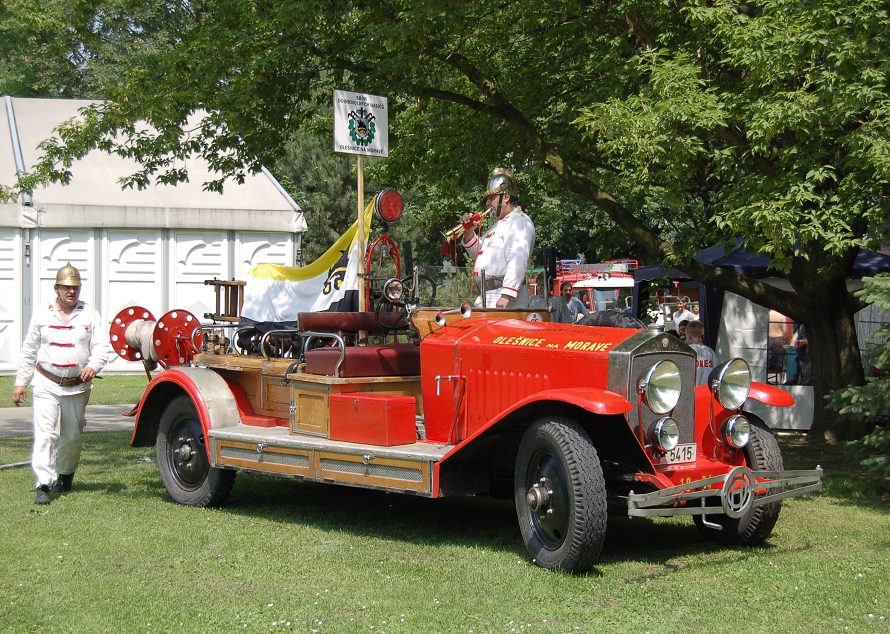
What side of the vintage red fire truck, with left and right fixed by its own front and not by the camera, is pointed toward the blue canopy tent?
left

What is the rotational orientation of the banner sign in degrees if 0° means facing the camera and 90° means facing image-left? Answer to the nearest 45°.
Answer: approximately 0°

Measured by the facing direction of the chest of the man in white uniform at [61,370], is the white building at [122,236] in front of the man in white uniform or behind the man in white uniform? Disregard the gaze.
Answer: behind

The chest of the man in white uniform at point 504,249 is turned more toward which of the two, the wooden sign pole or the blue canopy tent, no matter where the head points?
the wooden sign pole

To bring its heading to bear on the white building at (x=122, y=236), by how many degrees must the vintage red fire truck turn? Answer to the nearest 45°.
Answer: approximately 180°

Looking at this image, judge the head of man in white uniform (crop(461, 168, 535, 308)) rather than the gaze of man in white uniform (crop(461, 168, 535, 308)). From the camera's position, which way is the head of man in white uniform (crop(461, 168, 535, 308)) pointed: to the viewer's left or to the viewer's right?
to the viewer's left

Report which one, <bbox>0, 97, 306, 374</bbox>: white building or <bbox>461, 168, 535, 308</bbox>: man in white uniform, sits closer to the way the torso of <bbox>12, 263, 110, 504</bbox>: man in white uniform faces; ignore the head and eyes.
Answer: the man in white uniform
